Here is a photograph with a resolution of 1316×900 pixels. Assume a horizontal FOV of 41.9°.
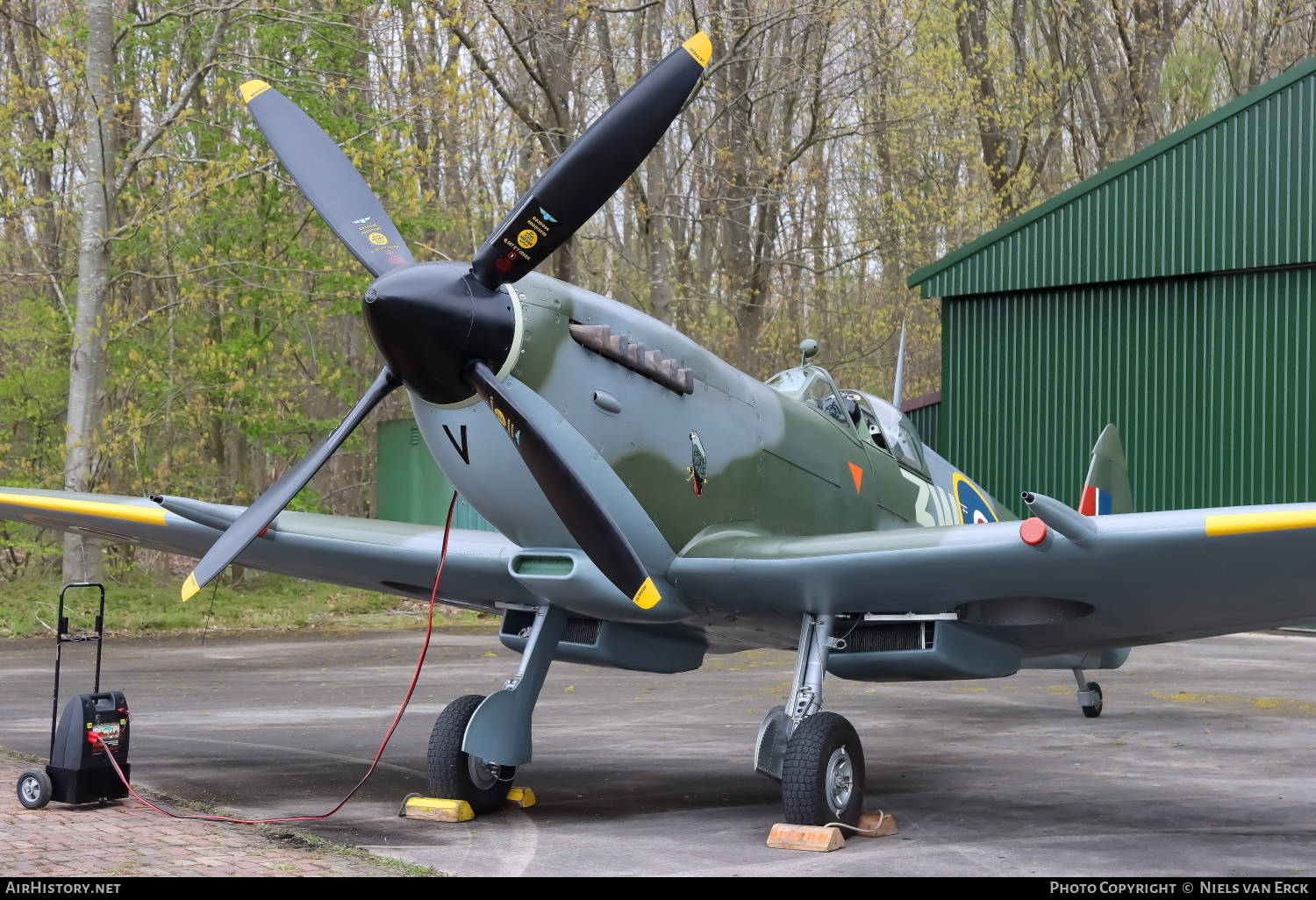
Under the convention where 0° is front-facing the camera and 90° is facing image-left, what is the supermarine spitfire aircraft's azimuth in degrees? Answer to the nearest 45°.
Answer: approximately 45°

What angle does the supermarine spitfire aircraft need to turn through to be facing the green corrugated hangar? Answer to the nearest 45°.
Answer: approximately 180°

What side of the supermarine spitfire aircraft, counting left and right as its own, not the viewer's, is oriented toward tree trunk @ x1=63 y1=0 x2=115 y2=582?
right
